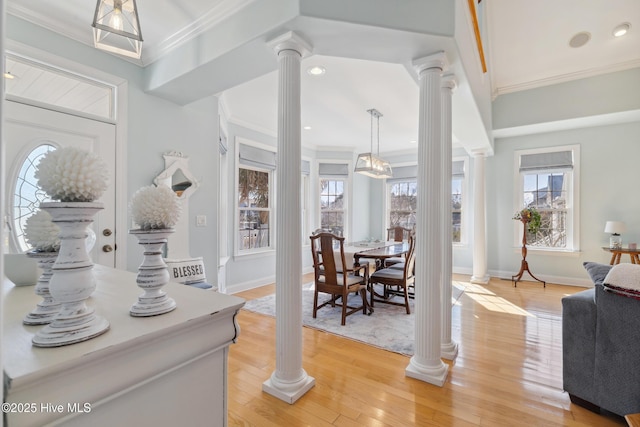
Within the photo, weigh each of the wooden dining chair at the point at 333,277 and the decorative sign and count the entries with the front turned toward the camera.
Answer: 1

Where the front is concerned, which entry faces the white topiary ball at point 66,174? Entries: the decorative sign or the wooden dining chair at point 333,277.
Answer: the decorative sign

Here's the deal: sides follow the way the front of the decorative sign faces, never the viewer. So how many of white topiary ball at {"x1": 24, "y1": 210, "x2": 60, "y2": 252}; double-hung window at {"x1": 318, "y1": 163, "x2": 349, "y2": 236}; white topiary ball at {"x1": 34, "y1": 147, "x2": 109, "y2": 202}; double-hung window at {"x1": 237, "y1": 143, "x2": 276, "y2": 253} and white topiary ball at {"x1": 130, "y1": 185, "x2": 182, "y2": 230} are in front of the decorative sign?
3

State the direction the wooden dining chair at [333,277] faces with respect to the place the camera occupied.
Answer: facing away from the viewer and to the right of the viewer

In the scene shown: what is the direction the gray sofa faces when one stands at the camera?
facing away from the viewer and to the left of the viewer

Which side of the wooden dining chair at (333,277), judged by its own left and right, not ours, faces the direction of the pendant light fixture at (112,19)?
back

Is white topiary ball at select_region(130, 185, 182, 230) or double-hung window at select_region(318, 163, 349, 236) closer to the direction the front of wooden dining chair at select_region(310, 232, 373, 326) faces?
the double-hung window
